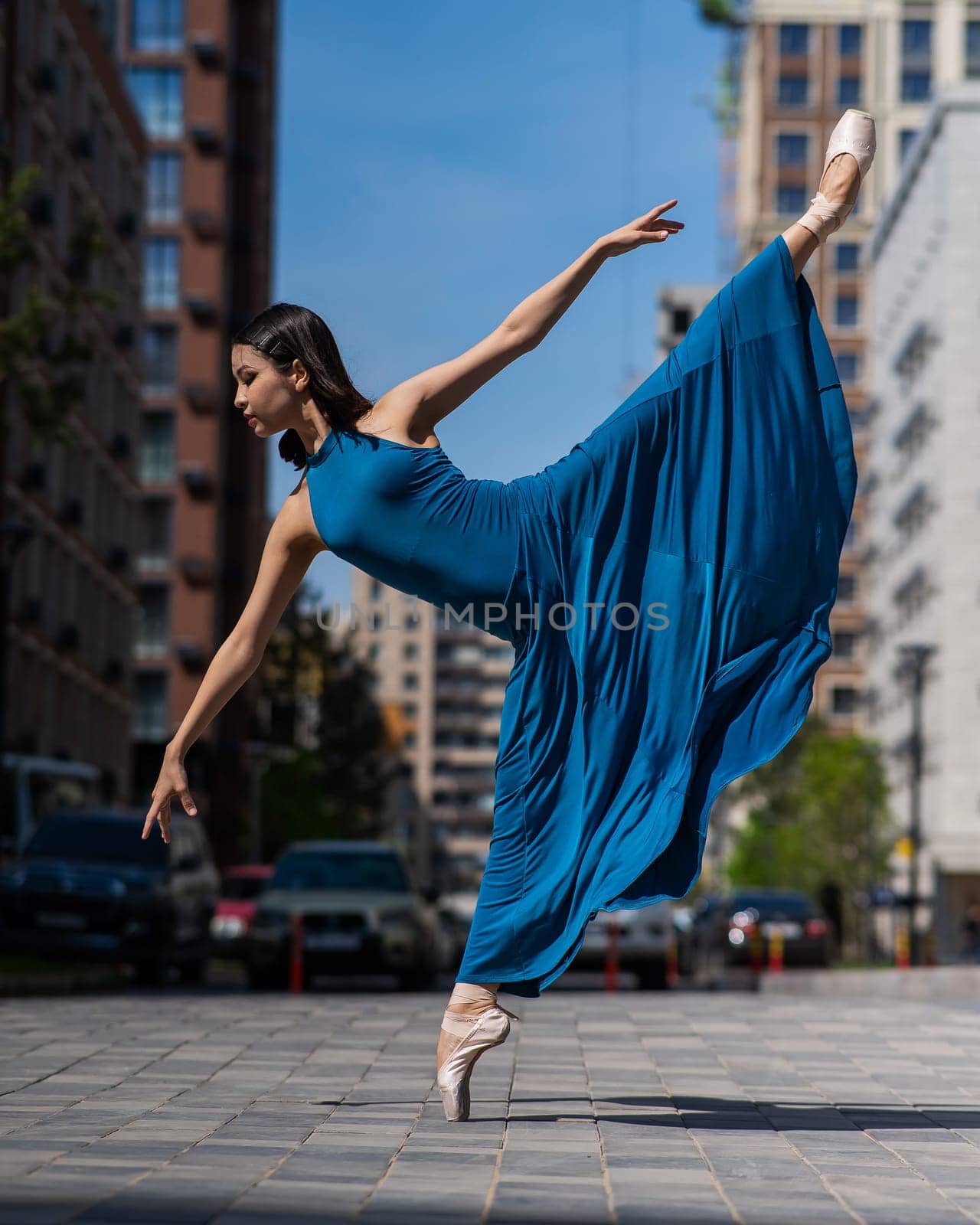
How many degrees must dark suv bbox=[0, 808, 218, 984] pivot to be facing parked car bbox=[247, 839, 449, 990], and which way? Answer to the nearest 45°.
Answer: approximately 135° to its left

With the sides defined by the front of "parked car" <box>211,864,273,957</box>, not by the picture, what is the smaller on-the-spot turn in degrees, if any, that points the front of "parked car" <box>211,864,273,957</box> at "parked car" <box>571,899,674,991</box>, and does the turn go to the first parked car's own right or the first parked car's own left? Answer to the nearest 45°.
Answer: approximately 45° to the first parked car's own left

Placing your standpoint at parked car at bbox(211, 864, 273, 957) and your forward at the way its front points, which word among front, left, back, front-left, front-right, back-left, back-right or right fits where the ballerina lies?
front

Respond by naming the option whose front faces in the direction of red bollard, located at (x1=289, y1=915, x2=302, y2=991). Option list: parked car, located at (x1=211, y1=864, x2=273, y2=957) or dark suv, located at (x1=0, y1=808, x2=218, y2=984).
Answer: the parked car

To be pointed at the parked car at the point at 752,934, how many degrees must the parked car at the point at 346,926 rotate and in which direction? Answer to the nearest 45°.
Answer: approximately 135° to its left

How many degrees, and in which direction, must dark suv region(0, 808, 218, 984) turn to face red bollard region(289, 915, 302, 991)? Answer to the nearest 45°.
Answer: approximately 90° to its left

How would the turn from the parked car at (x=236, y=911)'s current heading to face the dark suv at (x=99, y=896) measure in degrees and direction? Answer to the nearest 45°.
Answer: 0° — it already faces it

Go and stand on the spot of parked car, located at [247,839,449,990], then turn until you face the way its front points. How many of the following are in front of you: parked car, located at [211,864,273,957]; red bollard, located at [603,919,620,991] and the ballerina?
1

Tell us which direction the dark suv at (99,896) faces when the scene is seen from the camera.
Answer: facing the viewer and to the left of the viewer

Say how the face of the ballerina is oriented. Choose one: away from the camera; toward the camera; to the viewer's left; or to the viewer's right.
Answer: to the viewer's left

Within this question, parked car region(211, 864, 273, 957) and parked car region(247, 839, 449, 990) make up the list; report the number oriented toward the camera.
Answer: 2

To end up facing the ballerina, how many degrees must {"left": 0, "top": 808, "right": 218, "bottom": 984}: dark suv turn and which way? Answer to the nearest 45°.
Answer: approximately 45° to its left

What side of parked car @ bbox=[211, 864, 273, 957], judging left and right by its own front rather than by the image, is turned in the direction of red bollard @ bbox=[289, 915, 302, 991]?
front

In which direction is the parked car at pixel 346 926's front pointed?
toward the camera
